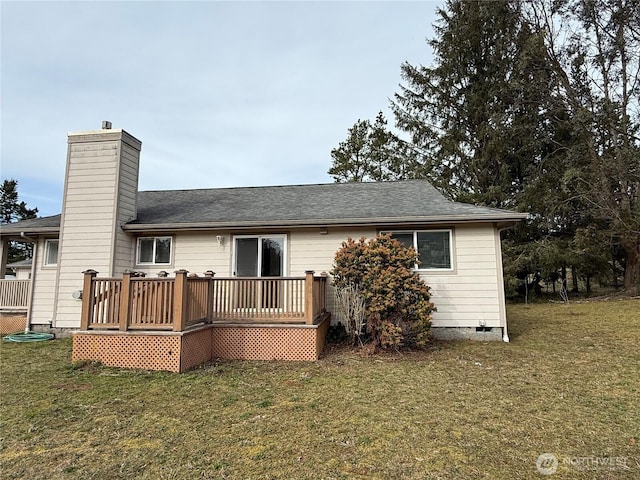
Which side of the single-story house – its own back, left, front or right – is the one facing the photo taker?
back

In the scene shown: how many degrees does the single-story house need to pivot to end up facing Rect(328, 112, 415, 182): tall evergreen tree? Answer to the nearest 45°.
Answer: approximately 45° to its right

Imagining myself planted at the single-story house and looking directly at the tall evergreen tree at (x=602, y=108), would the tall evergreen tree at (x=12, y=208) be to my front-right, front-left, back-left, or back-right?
back-left

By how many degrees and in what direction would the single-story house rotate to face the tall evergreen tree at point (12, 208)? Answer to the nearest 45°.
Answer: approximately 135° to its right

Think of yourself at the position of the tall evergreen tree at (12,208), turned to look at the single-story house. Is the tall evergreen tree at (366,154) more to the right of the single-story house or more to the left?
left

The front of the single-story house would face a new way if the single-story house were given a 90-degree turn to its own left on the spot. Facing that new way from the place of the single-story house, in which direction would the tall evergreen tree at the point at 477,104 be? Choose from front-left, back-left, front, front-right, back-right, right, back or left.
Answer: back-right
